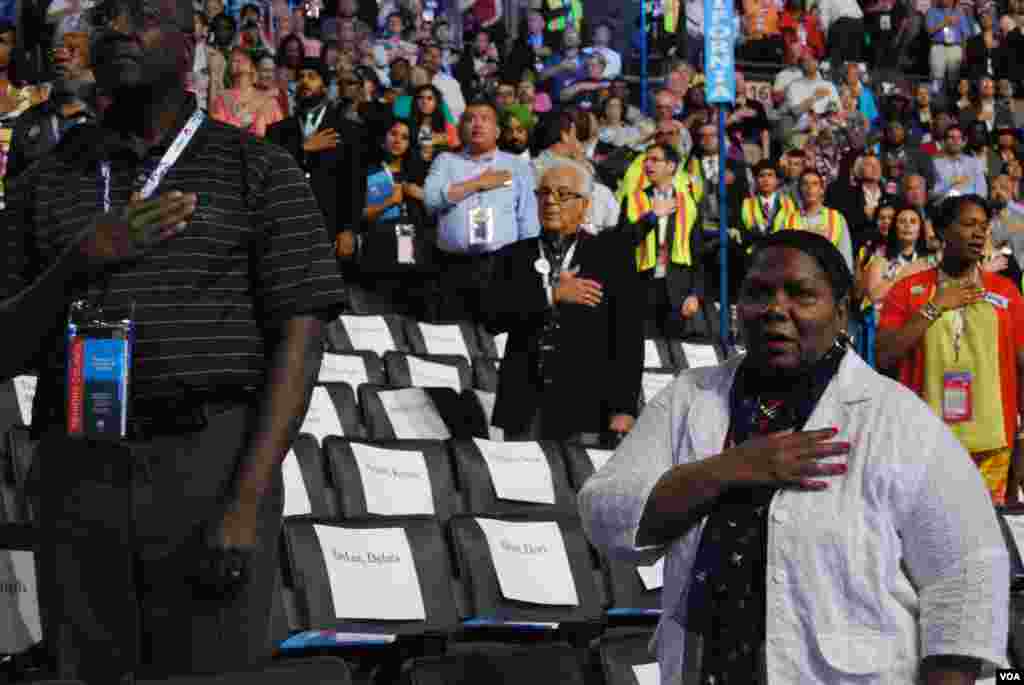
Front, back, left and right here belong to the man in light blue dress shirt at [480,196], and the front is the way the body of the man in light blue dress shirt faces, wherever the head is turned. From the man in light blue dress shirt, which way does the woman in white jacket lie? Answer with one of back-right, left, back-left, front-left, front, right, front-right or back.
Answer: front

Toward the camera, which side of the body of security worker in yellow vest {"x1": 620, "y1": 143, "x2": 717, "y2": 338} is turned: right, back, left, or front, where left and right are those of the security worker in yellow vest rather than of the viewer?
front

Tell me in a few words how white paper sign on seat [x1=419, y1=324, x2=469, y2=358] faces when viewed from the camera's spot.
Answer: facing the viewer

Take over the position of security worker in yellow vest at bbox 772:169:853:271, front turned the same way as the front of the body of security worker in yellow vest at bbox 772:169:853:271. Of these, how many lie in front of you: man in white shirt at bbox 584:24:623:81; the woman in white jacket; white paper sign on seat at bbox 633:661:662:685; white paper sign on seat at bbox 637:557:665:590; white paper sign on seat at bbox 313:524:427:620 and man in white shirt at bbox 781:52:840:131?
4

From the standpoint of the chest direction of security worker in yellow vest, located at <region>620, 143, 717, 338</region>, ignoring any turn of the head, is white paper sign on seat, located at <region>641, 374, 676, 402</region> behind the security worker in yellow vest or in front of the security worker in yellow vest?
in front

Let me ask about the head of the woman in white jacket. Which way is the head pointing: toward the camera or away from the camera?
toward the camera

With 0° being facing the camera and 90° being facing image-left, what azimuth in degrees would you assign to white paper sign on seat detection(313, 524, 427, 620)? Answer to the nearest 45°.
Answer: approximately 0°

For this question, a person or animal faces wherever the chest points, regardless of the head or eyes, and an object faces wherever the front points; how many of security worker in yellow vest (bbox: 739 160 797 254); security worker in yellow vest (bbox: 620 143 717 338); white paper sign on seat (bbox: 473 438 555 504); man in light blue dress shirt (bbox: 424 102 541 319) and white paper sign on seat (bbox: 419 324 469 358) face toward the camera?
5

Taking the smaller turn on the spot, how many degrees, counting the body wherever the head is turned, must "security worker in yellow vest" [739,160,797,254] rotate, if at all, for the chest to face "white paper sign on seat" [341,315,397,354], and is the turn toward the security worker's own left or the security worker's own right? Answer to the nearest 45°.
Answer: approximately 45° to the security worker's own right

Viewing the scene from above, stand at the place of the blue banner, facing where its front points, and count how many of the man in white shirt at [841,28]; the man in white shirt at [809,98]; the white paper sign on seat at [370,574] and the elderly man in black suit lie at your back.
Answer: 2

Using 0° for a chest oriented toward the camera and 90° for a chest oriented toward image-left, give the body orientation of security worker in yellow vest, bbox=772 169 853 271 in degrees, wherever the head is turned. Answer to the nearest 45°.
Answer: approximately 0°

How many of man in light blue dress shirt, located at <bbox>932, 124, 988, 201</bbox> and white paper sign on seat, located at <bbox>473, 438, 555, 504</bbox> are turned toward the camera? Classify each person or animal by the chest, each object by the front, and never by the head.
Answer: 2

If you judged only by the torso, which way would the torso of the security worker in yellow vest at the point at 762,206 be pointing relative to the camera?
toward the camera

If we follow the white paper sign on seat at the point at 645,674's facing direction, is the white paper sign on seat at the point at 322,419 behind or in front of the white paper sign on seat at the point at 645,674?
behind

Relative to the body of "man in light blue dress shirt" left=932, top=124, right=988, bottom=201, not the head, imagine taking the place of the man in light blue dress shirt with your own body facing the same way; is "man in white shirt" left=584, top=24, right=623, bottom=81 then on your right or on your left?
on your right

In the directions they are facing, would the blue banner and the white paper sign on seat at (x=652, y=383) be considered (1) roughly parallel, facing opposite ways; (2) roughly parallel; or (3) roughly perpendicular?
roughly parallel

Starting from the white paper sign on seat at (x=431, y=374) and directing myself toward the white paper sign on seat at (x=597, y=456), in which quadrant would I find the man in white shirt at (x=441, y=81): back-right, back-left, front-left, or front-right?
back-left
